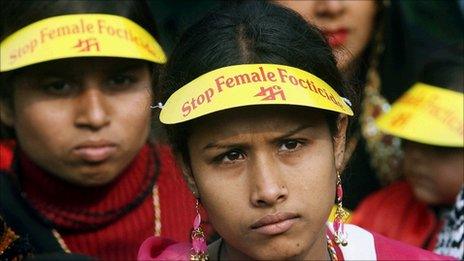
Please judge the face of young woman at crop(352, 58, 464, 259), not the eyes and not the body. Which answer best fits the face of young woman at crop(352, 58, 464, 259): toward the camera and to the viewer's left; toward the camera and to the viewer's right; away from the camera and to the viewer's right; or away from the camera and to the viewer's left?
toward the camera and to the viewer's left

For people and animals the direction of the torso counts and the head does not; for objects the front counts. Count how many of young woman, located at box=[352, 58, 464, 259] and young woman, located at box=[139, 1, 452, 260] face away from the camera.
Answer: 0

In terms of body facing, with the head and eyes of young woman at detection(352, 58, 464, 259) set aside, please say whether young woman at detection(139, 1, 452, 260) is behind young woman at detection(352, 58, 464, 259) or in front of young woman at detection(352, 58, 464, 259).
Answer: in front

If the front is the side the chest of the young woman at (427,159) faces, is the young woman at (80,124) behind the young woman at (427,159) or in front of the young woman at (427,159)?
in front

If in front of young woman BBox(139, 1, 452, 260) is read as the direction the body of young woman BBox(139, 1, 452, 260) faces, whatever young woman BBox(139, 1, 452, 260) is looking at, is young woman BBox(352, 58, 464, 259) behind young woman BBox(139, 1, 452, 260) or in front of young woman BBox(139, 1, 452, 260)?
behind
